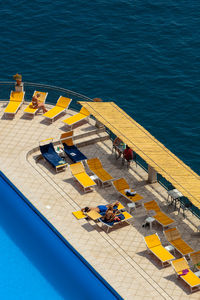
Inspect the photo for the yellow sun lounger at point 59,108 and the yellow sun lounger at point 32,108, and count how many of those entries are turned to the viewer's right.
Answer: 0

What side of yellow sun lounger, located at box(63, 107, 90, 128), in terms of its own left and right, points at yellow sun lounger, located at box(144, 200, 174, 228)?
left

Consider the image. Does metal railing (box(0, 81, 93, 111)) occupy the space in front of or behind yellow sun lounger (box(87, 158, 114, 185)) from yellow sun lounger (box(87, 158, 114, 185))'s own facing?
behind

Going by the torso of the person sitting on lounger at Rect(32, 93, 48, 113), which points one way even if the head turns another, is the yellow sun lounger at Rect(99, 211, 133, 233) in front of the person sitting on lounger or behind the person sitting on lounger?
in front

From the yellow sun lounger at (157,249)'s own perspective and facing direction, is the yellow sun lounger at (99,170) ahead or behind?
behind
